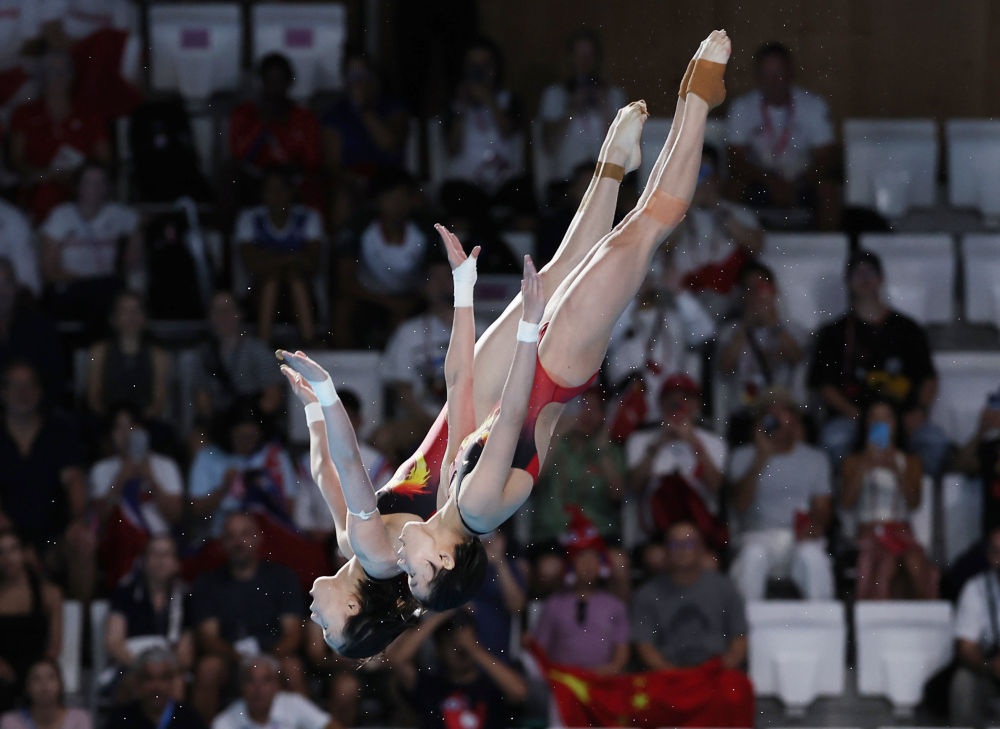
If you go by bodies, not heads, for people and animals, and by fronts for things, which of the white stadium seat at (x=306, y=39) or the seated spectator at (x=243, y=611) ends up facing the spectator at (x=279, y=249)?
the white stadium seat

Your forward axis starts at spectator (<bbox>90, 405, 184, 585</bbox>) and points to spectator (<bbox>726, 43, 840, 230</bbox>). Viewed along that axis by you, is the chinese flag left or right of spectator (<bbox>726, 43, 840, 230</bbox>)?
right

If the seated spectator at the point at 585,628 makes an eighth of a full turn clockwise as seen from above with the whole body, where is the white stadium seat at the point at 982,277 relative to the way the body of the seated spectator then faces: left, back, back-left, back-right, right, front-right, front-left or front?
back

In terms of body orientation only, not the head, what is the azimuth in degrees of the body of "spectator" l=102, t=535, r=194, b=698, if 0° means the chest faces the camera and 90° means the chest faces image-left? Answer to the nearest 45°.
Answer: approximately 0°

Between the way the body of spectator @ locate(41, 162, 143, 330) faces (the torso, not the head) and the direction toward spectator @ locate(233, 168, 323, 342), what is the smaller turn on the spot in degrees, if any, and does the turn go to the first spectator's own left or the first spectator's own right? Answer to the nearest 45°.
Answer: approximately 90° to the first spectator's own left
